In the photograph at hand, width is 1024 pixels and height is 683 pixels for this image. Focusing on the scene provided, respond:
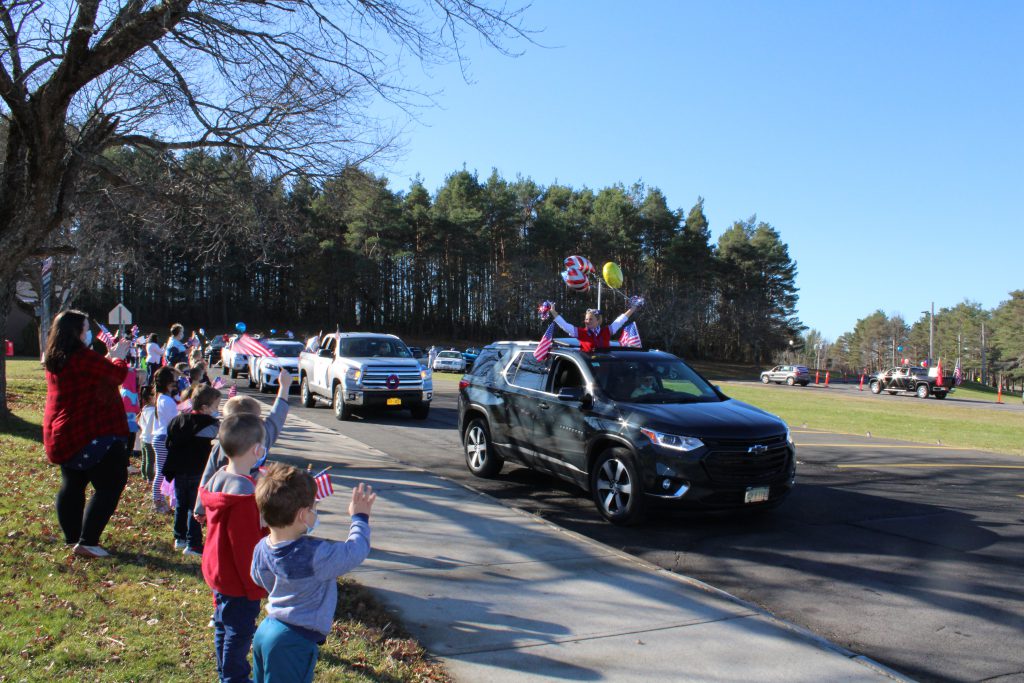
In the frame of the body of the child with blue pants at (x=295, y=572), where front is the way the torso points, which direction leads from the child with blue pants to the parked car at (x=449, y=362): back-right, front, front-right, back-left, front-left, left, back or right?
front-left

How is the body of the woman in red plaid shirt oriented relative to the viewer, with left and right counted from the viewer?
facing to the right of the viewer

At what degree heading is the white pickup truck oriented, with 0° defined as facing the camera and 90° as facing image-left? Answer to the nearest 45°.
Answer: approximately 315°

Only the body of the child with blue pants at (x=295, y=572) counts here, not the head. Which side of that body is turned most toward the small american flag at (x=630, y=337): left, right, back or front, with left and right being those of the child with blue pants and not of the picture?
front

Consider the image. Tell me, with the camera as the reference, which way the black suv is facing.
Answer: facing the viewer and to the right of the viewer

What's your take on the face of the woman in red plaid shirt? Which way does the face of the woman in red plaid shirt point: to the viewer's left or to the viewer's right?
to the viewer's right

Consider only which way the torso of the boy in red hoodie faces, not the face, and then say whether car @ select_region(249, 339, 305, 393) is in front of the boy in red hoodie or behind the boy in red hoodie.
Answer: in front

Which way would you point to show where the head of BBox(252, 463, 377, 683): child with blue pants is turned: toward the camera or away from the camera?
away from the camera

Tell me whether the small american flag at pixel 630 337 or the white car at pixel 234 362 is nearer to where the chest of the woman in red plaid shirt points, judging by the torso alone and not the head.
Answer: the small american flag

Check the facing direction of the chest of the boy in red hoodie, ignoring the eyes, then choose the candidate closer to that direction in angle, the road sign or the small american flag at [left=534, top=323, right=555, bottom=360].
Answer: the small american flag

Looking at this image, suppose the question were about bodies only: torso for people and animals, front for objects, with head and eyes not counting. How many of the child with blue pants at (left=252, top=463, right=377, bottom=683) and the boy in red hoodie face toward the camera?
0

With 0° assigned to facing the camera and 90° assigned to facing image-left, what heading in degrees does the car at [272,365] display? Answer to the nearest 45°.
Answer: approximately 315°

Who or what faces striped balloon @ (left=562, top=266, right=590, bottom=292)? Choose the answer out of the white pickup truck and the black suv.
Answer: the white pickup truck

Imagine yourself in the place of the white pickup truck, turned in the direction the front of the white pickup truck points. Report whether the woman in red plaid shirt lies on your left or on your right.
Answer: on your right

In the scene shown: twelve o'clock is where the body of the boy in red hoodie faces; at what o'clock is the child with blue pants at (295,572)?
The child with blue pants is roughly at 4 o'clock from the boy in red hoodie.

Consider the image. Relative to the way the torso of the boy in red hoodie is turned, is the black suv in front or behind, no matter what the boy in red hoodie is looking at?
in front

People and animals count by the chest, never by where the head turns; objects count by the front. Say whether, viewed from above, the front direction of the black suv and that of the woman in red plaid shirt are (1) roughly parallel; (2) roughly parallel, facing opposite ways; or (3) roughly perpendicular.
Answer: roughly perpendicular

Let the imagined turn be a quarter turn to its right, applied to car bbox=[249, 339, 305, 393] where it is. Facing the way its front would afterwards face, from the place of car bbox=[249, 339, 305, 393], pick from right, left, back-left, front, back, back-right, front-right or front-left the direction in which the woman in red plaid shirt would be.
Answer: front-left
